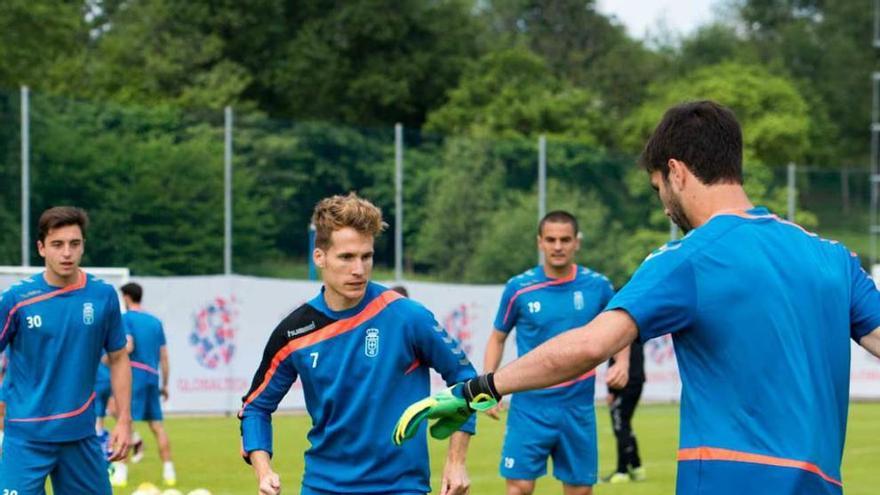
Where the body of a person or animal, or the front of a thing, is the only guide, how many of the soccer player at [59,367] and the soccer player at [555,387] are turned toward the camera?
2

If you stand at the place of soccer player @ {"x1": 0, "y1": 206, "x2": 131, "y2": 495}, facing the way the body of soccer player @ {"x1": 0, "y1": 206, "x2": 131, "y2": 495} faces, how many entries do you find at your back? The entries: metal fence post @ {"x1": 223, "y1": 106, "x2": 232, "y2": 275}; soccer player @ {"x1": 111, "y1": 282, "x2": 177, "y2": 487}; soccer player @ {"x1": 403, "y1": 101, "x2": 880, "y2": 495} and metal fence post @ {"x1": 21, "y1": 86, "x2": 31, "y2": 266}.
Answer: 3

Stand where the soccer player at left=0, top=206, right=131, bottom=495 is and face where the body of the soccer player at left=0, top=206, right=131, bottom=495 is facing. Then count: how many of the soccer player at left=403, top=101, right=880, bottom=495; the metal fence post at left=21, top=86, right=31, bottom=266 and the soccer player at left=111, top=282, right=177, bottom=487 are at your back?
2

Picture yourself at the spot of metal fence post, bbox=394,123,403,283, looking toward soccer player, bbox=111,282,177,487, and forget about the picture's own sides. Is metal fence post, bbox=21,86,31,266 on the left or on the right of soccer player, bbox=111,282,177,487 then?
right

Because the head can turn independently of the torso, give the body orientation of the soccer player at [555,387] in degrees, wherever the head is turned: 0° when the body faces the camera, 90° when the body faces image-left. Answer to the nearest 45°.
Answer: approximately 0°

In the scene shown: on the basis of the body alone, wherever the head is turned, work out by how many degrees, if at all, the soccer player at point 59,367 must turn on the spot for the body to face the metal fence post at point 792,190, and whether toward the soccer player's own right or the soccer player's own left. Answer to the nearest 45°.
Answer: approximately 135° to the soccer player's own left

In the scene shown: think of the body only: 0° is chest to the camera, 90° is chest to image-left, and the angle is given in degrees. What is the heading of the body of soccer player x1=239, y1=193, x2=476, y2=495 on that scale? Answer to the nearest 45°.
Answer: approximately 0°

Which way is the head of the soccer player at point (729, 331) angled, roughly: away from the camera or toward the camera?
away from the camera

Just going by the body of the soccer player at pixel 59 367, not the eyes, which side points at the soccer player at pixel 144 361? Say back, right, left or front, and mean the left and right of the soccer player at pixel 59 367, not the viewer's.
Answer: back

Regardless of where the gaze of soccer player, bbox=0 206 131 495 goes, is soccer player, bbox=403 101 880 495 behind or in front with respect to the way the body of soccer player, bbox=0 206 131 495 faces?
in front
